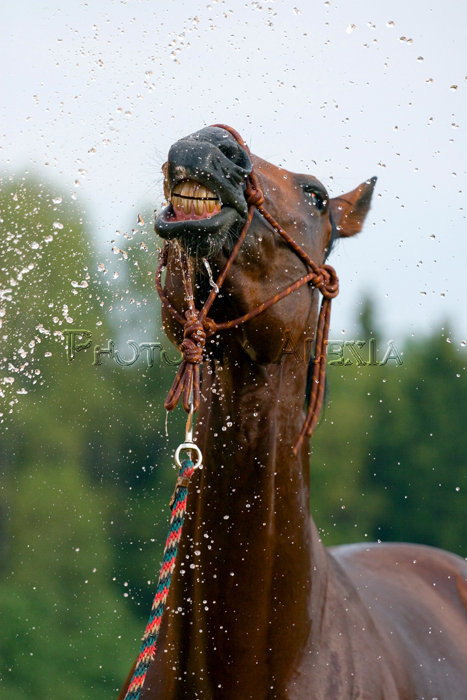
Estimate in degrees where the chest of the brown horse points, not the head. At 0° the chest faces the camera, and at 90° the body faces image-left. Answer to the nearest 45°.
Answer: approximately 45°
